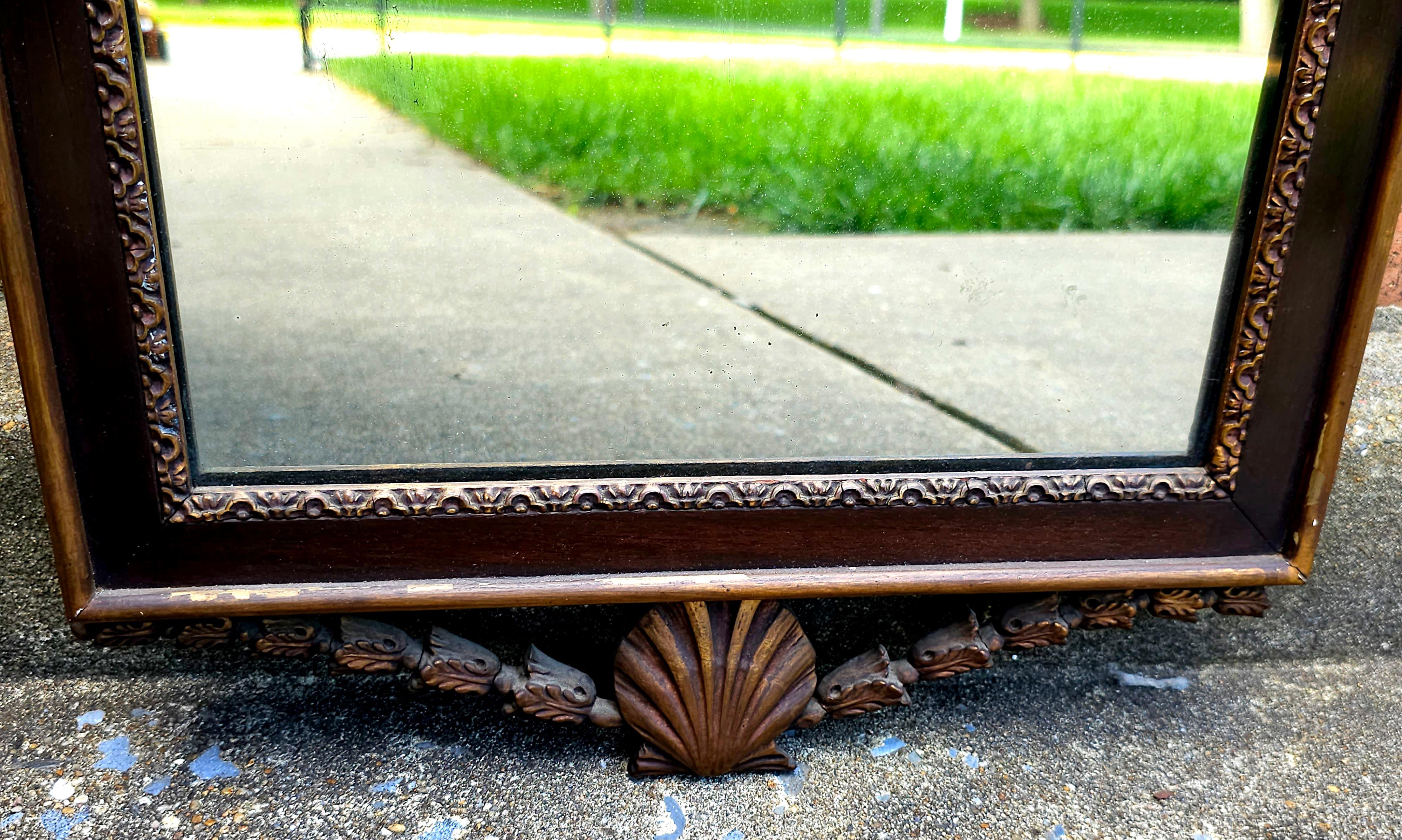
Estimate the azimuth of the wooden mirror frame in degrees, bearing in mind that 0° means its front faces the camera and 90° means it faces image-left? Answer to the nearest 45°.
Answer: approximately 0°
